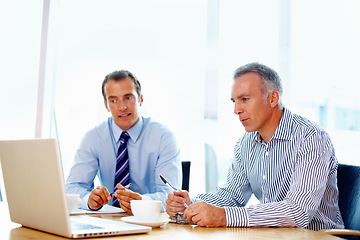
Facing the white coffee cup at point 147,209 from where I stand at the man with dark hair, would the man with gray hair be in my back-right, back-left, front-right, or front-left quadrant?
front-left

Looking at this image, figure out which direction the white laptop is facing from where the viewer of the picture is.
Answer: facing away from the viewer and to the right of the viewer

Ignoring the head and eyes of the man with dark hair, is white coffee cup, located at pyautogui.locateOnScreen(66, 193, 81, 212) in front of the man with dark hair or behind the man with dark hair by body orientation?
in front

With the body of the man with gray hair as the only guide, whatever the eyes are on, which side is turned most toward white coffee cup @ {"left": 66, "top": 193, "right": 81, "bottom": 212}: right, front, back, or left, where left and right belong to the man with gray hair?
front

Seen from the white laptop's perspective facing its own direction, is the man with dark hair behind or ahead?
ahead

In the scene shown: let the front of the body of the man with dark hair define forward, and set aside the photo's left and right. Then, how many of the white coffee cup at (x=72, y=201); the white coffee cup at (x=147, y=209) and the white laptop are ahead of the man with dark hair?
3

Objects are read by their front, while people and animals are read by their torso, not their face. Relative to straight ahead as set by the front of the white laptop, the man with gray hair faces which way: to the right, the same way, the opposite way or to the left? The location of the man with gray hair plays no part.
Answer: the opposite way

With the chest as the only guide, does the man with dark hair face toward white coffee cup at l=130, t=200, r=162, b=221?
yes

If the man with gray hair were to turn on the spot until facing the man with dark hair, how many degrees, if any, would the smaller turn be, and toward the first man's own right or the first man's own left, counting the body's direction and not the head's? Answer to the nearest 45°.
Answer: approximately 90° to the first man's own right

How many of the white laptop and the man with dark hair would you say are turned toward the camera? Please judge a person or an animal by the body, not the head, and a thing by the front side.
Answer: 1

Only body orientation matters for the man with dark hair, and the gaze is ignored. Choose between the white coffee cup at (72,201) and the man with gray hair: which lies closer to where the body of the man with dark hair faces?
the white coffee cup

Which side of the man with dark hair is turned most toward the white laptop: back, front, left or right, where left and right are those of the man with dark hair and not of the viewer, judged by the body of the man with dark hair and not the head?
front

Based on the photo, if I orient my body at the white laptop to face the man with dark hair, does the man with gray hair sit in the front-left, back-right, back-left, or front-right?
front-right

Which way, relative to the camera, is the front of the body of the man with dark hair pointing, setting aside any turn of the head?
toward the camera
